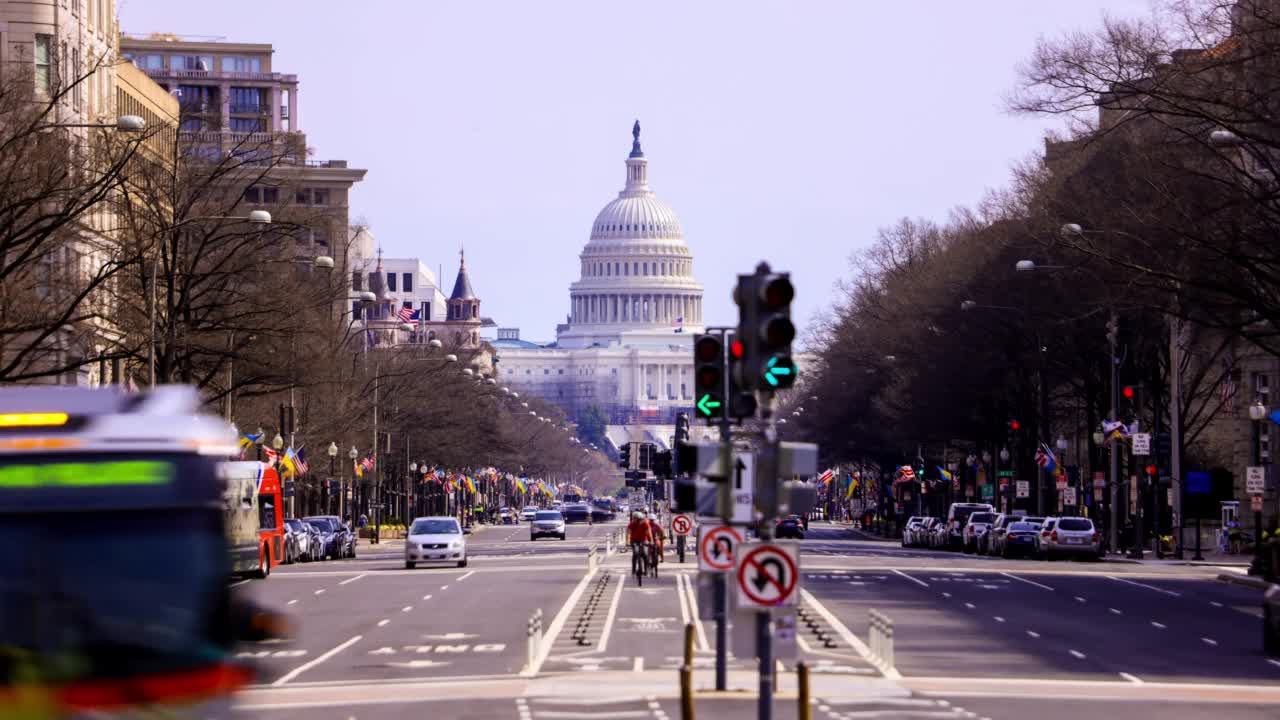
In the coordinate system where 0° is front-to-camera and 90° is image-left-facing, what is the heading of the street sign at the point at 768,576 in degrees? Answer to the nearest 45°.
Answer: approximately 0°

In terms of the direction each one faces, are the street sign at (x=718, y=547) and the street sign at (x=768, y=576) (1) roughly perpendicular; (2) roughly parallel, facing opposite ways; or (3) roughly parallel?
roughly parallel

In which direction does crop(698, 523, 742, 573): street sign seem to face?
toward the camera

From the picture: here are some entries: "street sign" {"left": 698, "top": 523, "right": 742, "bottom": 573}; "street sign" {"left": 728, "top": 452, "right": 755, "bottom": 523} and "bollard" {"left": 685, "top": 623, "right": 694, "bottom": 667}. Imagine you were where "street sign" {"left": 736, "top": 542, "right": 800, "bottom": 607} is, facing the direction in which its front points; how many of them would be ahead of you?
0

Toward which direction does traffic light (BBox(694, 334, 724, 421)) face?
toward the camera

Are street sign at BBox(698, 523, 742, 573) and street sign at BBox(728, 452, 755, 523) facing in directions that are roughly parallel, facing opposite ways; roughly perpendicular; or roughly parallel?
roughly parallel

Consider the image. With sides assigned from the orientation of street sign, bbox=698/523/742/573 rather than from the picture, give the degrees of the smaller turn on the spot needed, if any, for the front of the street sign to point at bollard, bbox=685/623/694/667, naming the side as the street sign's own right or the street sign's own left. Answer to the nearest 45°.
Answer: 0° — it already faces it

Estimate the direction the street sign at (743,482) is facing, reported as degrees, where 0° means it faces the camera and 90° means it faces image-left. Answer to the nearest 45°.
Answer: approximately 0°

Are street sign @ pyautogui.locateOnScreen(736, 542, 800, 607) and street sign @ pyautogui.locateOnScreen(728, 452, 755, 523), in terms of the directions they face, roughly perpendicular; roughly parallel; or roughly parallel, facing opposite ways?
roughly parallel

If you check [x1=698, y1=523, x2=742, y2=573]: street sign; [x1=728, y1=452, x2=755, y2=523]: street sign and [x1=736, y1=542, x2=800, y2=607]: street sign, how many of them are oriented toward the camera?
3

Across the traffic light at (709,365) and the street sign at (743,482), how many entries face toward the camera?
2

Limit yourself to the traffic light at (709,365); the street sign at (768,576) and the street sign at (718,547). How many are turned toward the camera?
3

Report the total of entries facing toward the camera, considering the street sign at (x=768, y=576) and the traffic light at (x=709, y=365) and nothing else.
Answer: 2
